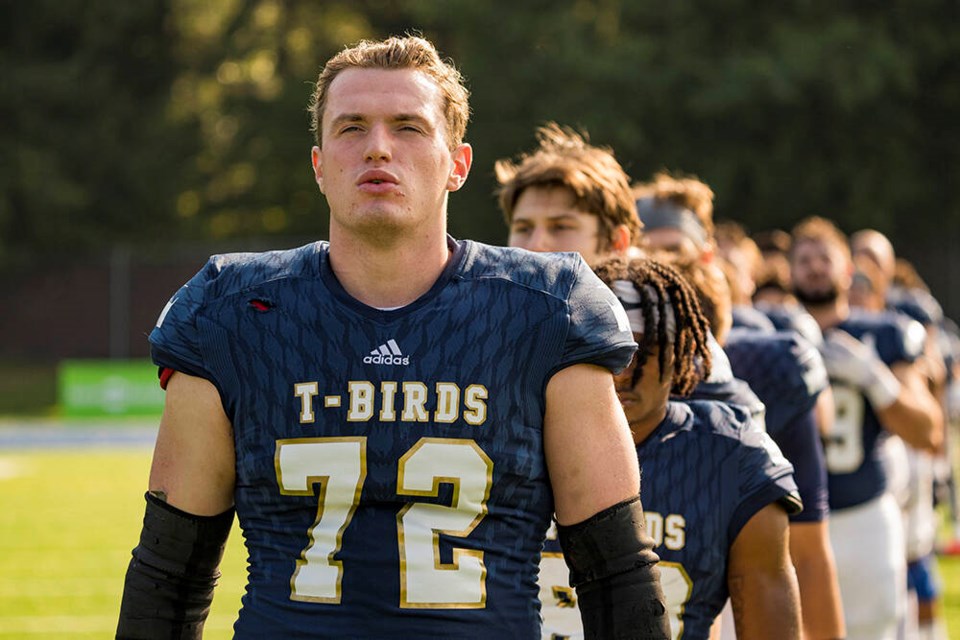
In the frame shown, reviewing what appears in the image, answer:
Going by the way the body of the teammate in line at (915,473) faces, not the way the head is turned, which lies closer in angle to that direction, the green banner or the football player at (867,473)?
the football player

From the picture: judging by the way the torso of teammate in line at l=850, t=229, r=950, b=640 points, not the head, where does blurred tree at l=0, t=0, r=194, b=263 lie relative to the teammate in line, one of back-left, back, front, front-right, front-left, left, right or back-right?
right

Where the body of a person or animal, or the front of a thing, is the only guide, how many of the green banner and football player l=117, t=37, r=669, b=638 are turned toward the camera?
2

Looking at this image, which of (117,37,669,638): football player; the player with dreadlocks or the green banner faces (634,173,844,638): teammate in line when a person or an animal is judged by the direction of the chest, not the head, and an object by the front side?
the green banner

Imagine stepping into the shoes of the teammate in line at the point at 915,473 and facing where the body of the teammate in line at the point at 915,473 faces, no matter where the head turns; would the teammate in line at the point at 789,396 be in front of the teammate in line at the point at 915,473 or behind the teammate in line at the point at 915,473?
in front

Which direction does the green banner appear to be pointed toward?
toward the camera

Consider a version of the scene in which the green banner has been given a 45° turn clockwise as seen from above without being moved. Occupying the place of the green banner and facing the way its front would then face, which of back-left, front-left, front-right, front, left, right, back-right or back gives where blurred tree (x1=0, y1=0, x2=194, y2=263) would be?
back-right

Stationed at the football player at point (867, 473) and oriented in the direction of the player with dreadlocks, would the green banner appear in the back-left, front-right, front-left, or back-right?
back-right

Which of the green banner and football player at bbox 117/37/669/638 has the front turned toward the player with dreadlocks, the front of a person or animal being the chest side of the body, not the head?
the green banner

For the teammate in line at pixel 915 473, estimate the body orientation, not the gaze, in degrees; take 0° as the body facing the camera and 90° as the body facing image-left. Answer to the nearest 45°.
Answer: approximately 45°
